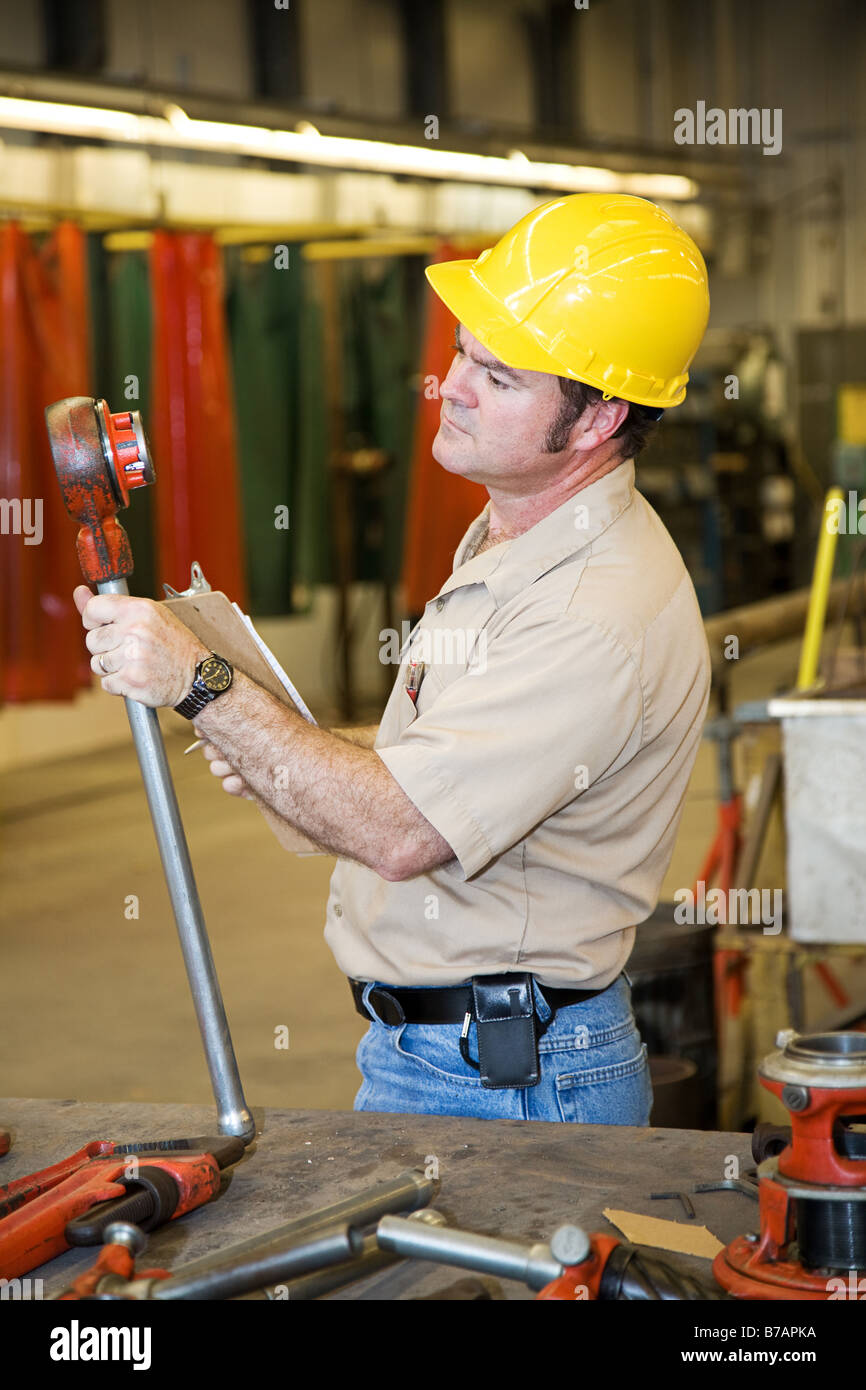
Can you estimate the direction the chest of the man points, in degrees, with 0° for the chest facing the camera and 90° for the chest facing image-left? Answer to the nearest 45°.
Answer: approximately 90°

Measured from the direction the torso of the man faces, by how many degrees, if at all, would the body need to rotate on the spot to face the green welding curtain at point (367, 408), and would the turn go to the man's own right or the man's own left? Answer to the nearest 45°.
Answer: approximately 90° to the man's own right

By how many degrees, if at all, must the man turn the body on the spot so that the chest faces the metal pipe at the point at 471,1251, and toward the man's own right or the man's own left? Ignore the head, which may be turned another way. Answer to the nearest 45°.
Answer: approximately 90° to the man's own left

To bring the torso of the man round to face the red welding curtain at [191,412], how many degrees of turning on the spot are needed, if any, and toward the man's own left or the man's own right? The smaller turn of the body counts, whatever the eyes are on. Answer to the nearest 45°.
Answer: approximately 90° to the man's own right

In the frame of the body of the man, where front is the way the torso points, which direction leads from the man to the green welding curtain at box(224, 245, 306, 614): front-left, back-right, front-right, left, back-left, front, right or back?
right

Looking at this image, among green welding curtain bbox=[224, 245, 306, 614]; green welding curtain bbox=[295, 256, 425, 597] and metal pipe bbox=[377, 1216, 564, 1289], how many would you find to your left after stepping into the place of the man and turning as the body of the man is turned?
1

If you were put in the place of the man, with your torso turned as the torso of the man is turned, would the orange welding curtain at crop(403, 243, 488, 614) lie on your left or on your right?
on your right

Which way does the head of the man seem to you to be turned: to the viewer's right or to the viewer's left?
to the viewer's left

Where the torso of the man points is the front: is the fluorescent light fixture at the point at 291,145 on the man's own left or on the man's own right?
on the man's own right
